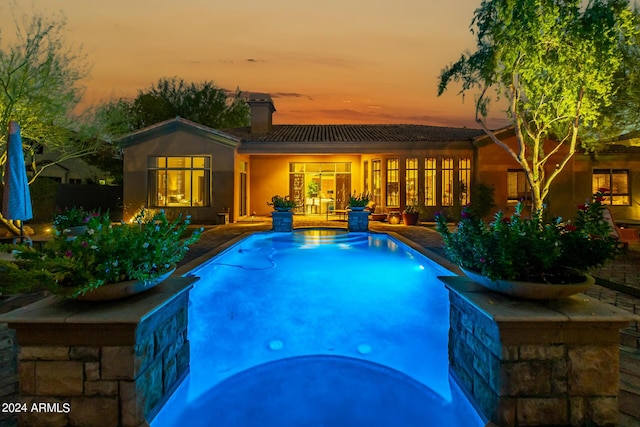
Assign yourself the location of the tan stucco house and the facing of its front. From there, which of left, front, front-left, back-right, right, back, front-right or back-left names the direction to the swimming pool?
front

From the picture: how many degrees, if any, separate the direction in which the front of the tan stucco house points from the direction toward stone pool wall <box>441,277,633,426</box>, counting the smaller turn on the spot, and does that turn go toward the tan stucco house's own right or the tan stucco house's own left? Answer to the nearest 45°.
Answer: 0° — it already faces it

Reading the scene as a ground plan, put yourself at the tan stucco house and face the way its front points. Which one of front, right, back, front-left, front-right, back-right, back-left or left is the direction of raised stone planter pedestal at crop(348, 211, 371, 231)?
front

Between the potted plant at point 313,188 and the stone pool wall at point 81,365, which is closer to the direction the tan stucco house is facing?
the stone pool wall

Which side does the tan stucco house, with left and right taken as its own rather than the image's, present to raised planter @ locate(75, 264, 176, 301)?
front

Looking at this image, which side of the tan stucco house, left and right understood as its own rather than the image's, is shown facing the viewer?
back

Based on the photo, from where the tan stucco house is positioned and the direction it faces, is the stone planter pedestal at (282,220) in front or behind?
in front

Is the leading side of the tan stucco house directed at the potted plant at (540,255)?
yes

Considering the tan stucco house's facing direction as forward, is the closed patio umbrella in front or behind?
in front

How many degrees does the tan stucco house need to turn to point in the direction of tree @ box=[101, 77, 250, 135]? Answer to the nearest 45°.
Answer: approximately 135° to its right

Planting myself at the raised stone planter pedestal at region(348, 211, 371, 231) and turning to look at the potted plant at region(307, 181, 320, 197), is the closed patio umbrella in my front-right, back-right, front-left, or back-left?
back-left

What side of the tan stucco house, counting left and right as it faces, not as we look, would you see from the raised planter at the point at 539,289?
front

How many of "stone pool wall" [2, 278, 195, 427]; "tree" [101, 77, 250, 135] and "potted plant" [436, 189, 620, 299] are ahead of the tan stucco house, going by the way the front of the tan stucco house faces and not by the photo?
2
